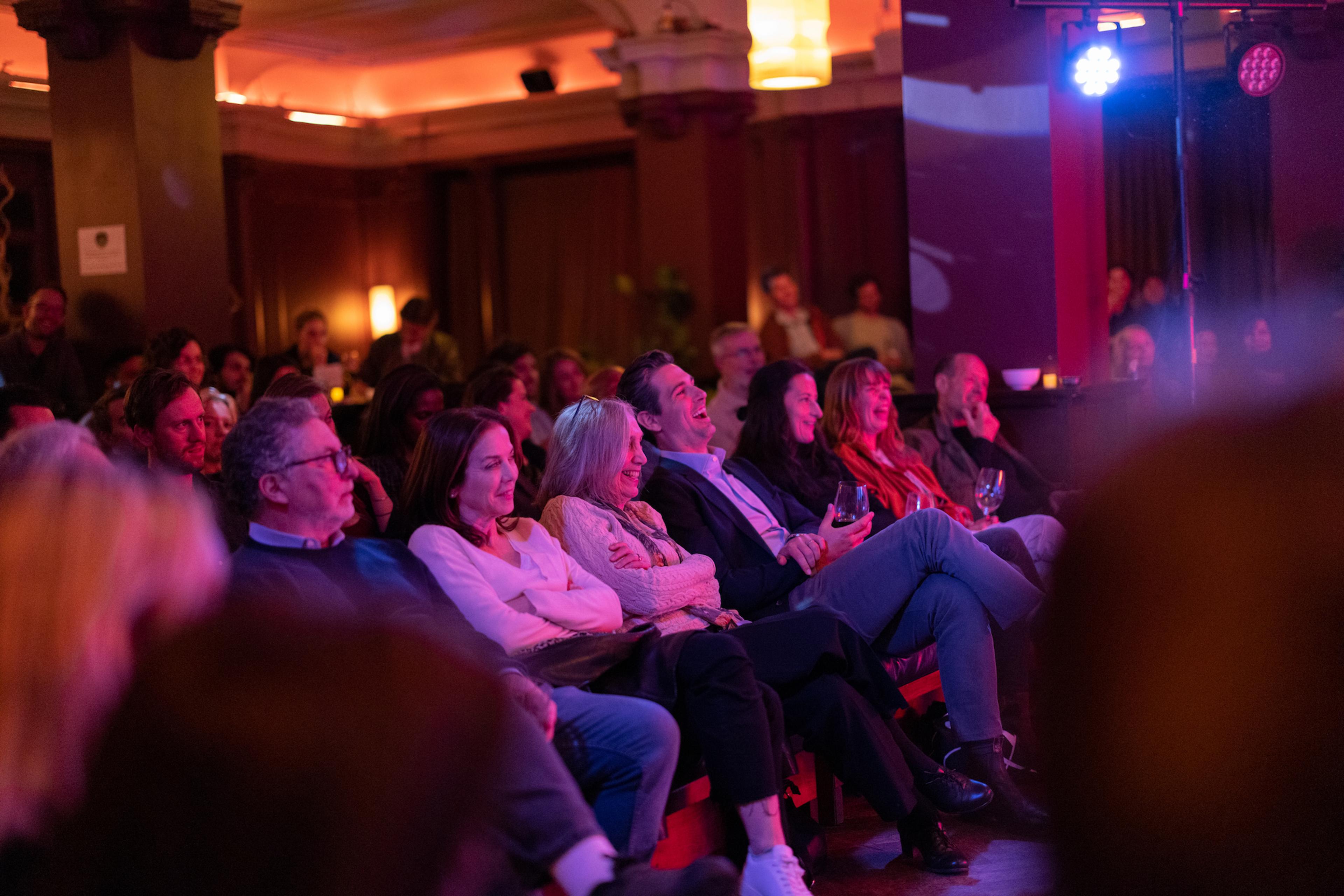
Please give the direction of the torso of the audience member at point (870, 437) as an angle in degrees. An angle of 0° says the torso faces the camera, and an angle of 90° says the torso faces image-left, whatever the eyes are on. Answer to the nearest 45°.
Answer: approximately 315°

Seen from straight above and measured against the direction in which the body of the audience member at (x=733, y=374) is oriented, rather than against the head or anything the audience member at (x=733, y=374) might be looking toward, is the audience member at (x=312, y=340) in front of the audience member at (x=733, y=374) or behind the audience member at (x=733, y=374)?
behind

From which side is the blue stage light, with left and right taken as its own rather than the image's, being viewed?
front

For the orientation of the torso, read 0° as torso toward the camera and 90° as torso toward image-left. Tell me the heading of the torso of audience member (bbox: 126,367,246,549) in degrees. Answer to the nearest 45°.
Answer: approximately 315°

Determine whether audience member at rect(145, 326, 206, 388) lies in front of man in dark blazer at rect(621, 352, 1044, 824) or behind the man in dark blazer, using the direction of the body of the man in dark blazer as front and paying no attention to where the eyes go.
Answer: behind

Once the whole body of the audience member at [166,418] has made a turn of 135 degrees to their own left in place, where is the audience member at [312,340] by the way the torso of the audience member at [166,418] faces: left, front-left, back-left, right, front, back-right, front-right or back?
front

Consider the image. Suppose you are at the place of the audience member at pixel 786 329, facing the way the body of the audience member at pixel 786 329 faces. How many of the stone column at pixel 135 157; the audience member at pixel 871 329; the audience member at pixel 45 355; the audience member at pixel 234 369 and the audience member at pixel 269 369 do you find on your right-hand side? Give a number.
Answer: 4

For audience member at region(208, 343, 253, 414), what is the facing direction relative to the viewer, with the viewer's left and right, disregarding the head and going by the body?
facing the viewer and to the right of the viewer

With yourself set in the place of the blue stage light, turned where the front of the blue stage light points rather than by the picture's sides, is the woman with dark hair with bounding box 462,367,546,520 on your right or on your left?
on your right

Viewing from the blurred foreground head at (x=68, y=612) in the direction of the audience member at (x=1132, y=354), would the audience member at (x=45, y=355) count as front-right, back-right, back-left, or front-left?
front-left

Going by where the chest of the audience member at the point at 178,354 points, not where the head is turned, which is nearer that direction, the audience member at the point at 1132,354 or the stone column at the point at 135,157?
the audience member

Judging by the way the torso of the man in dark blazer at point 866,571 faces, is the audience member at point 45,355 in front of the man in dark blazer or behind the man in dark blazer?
behind
